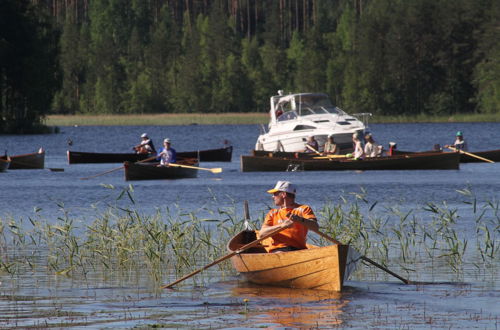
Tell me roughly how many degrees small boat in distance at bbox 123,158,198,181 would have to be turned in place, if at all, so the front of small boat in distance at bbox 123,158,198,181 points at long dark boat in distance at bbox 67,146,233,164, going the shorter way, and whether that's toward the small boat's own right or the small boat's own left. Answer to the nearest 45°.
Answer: approximately 90° to the small boat's own right

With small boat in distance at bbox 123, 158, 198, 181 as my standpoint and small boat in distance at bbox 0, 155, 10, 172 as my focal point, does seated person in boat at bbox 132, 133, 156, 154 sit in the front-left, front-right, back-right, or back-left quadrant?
front-right

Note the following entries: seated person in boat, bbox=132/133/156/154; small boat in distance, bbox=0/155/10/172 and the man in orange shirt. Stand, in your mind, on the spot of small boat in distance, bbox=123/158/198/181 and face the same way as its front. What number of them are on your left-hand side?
1

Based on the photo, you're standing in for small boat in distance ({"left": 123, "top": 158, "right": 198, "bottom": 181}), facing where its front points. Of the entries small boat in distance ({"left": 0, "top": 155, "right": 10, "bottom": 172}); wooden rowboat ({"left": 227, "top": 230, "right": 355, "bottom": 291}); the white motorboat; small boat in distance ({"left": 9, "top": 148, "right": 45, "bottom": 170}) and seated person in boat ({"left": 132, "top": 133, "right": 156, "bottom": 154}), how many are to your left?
1

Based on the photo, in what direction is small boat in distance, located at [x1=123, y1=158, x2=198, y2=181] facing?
to the viewer's left

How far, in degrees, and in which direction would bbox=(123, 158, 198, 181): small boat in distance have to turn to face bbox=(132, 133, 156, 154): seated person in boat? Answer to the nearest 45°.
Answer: approximately 90° to its right

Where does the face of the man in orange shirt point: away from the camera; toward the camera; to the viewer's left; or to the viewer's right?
to the viewer's left
